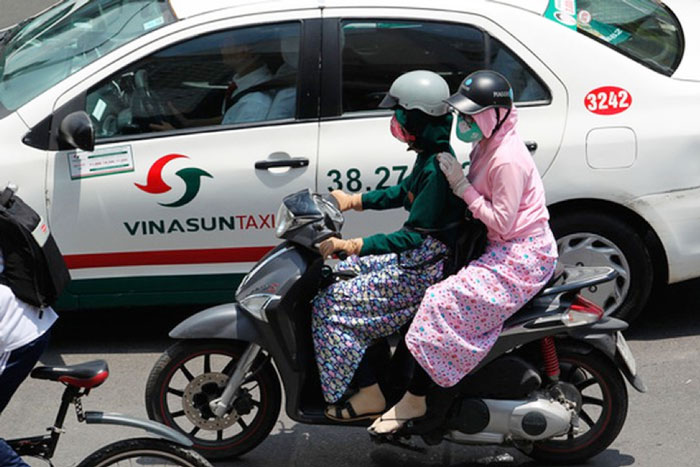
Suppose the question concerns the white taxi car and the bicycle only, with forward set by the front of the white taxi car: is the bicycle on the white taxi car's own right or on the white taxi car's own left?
on the white taxi car's own left

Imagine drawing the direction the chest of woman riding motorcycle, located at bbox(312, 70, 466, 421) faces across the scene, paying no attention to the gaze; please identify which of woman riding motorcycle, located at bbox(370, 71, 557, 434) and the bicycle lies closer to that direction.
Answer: the bicycle

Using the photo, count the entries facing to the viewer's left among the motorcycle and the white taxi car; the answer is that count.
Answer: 2

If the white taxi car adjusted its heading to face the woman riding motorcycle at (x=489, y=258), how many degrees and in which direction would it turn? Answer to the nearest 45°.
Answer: approximately 135° to its left

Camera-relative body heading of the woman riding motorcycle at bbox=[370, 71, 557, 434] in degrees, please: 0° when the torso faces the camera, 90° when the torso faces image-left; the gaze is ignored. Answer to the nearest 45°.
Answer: approximately 90°

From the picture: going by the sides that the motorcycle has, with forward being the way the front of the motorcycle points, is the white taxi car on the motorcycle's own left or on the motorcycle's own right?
on the motorcycle's own right

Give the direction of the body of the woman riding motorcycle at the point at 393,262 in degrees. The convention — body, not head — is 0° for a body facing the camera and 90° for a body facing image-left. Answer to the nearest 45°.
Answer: approximately 90°

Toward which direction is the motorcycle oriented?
to the viewer's left

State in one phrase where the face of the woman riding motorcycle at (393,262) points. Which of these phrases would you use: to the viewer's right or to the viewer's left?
to the viewer's left

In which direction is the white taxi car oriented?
to the viewer's left
